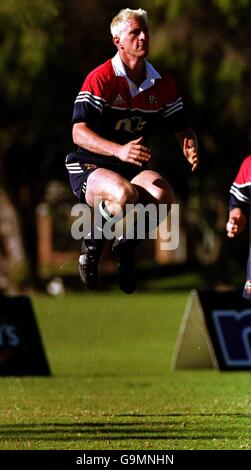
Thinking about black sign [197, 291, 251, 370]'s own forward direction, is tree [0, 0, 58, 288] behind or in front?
behind

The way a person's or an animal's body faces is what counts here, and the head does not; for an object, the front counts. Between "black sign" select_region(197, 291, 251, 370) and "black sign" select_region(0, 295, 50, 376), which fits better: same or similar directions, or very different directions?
same or similar directions

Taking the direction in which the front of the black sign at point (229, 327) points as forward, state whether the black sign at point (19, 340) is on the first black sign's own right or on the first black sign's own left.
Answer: on the first black sign's own right

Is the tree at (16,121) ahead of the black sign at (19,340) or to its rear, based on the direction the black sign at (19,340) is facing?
to the rear

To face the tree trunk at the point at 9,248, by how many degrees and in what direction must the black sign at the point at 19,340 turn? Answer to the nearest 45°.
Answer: approximately 180°

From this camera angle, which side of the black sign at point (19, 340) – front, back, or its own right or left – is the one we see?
front

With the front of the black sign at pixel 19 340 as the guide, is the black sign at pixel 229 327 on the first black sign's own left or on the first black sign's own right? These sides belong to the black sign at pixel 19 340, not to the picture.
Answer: on the first black sign's own left

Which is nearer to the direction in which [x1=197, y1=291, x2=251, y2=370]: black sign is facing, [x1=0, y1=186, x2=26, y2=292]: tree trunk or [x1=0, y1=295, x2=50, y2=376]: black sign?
the black sign

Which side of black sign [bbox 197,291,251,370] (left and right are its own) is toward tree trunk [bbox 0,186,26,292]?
back

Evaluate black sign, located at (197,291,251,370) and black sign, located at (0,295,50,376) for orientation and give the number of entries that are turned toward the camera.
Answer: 2
